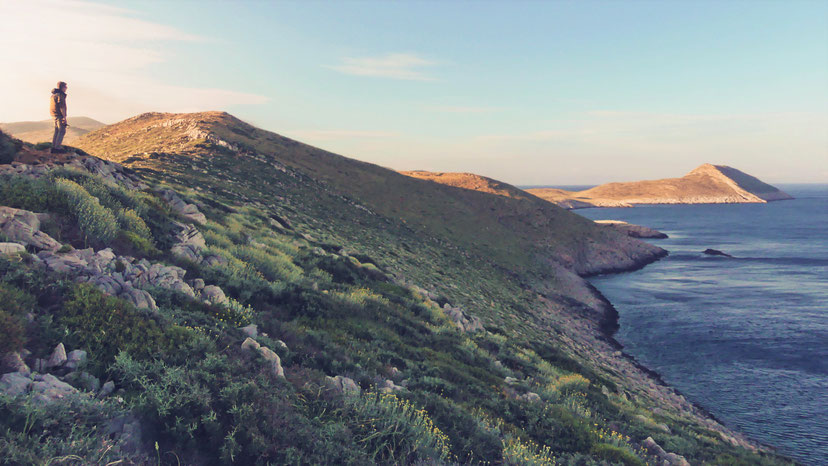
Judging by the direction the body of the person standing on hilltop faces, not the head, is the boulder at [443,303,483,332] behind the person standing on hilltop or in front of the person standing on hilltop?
in front

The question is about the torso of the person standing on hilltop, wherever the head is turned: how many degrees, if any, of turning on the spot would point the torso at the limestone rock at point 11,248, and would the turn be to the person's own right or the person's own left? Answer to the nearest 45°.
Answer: approximately 90° to the person's own right

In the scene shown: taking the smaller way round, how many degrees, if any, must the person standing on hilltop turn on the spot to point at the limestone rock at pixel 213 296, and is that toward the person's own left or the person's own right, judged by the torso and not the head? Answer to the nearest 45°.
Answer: approximately 90° to the person's own right

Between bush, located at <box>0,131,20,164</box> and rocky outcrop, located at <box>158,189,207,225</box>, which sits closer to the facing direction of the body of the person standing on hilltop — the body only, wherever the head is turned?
the rocky outcrop

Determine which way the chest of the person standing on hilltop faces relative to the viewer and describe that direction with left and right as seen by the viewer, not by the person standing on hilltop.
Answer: facing to the right of the viewer

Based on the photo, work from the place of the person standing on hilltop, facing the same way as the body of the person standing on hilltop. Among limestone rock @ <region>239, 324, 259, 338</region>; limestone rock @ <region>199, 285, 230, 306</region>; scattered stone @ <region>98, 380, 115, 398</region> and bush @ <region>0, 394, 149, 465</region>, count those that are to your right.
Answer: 4

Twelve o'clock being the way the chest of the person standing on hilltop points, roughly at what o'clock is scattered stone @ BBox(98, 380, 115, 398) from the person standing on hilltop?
The scattered stone is roughly at 3 o'clock from the person standing on hilltop.

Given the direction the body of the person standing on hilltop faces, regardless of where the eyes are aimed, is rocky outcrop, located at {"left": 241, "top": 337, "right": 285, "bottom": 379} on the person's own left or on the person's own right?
on the person's own right

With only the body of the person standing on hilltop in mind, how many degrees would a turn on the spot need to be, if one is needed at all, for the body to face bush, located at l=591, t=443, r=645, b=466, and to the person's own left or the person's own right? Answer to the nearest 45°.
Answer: approximately 45° to the person's own right

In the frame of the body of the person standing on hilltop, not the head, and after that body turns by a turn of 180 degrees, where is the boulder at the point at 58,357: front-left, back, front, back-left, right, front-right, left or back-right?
left

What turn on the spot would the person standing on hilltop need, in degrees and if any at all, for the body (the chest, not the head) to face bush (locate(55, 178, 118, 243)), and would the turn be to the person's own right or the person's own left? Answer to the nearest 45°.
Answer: approximately 90° to the person's own right

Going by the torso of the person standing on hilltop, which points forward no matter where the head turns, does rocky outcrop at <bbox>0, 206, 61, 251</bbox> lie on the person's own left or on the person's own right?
on the person's own right
